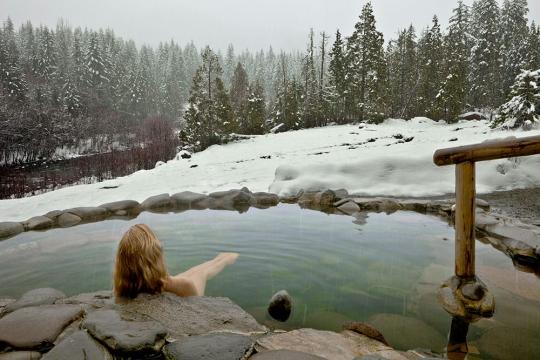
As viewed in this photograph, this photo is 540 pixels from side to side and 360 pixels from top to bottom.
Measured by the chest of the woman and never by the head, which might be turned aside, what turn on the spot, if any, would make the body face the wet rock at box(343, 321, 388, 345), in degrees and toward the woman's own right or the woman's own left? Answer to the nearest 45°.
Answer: approximately 90° to the woman's own right

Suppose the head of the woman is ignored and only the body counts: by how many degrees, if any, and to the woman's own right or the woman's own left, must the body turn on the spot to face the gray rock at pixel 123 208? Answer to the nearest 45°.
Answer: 0° — they already face it

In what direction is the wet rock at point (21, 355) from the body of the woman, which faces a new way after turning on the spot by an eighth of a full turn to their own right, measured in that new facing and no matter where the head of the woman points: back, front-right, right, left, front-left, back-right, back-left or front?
back

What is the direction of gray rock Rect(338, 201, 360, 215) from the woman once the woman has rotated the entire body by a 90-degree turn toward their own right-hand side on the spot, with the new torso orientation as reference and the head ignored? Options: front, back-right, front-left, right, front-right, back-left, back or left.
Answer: front-left

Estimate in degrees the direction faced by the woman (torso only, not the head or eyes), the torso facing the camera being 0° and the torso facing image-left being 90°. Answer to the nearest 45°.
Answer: approximately 180°

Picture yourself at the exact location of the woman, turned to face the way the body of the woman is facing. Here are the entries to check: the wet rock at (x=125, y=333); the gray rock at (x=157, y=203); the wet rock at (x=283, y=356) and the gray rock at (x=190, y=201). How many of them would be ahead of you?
2

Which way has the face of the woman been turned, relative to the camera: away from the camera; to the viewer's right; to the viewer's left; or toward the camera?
away from the camera

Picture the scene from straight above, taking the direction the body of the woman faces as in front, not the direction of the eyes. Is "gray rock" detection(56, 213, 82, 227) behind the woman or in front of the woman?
in front

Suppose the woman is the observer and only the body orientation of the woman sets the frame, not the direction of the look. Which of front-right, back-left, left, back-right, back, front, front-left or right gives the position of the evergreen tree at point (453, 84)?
front-right

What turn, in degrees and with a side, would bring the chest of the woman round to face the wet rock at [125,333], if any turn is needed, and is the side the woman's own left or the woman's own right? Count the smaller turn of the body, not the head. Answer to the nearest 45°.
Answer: approximately 180°

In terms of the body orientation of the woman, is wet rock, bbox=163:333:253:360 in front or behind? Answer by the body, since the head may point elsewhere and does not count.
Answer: behind

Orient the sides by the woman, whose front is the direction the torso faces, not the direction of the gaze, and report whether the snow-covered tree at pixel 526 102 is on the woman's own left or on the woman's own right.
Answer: on the woman's own right

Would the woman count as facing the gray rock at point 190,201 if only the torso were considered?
yes

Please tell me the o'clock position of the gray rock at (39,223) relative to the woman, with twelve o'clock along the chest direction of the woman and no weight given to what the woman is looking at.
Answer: The gray rock is roughly at 11 o'clock from the woman.
